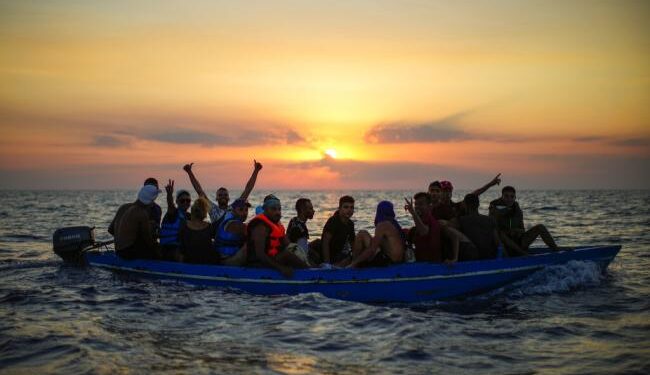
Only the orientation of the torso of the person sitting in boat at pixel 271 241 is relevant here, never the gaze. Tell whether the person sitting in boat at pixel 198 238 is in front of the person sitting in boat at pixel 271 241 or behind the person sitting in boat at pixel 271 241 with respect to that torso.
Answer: behind

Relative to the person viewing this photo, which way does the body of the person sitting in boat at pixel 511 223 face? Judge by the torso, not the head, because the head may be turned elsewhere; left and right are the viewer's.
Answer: facing the viewer and to the right of the viewer

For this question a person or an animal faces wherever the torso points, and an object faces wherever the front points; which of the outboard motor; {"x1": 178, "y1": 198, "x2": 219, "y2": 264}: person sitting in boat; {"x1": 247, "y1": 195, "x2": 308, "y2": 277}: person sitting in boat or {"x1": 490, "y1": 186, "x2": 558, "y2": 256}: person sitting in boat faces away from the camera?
{"x1": 178, "y1": 198, "x2": 219, "y2": 264}: person sitting in boat

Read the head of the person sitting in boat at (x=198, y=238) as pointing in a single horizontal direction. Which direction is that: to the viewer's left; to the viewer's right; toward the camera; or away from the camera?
away from the camera

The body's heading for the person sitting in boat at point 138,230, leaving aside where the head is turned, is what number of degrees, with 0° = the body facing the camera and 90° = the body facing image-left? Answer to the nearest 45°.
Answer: approximately 225°

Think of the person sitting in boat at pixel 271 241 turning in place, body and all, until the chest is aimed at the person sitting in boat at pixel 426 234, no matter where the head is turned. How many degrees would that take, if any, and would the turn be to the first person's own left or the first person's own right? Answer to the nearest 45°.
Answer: approximately 45° to the first person's own left

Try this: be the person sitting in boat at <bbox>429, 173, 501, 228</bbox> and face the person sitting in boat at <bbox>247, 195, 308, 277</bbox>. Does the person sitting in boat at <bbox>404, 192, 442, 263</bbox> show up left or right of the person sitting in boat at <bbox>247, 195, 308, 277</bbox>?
left

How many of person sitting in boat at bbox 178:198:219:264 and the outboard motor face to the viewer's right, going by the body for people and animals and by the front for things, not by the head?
1

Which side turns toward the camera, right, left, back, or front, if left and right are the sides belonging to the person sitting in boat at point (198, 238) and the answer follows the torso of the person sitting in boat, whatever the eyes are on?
back

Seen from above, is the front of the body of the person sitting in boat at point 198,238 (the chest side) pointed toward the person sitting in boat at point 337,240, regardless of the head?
no

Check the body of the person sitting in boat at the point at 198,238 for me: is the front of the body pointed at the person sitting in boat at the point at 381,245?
no

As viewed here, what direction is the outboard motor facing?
to the viewer's right

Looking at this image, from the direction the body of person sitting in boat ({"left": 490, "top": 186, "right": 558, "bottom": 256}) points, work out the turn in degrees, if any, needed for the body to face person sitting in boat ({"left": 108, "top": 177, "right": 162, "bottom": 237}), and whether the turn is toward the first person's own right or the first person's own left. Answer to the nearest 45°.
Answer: approximately 135° to the first person's own right

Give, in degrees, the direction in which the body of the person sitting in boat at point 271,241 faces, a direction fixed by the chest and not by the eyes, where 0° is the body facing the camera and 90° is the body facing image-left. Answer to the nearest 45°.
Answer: approximately 315°
